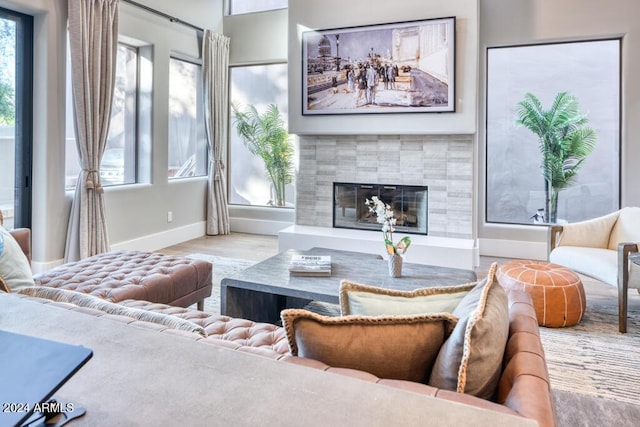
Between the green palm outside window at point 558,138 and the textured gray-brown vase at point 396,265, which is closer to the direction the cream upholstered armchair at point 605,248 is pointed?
the textured gray-brown vase

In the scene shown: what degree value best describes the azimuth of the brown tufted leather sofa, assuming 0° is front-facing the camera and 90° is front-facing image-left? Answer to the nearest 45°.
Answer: approximately 225°

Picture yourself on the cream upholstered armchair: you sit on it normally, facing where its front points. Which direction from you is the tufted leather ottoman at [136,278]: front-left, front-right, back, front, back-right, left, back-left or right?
front

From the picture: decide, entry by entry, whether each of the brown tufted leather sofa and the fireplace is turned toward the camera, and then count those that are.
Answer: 1

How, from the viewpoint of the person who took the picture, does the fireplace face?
facing the viewer

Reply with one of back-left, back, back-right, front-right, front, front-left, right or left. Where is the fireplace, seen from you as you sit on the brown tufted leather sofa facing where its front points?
front-left

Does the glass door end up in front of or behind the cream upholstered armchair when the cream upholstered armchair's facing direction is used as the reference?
in front

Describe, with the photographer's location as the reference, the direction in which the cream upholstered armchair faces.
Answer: facing the viewer and to the left of the viewer

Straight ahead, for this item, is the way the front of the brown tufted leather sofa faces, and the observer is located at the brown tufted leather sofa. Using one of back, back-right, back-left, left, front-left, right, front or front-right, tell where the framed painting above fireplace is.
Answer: front-left

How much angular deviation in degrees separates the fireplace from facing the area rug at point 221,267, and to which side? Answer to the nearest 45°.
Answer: approximately 45° to its right

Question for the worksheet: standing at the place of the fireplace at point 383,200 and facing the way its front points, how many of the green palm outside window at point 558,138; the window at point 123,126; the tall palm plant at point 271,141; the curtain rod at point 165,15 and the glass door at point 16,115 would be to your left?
1
